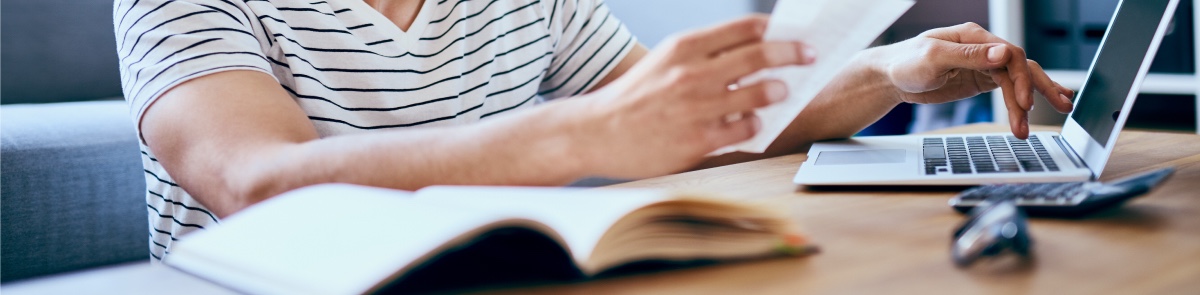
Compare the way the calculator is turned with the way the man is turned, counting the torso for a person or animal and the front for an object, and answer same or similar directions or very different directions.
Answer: very different directions

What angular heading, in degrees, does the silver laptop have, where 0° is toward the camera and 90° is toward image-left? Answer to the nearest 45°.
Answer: approximately 90°

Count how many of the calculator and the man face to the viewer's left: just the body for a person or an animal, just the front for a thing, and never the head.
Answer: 1

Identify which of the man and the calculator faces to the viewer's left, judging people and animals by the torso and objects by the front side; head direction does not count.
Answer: the calculator

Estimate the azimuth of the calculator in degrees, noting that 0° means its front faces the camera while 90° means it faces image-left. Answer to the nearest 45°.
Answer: approximately 90°
